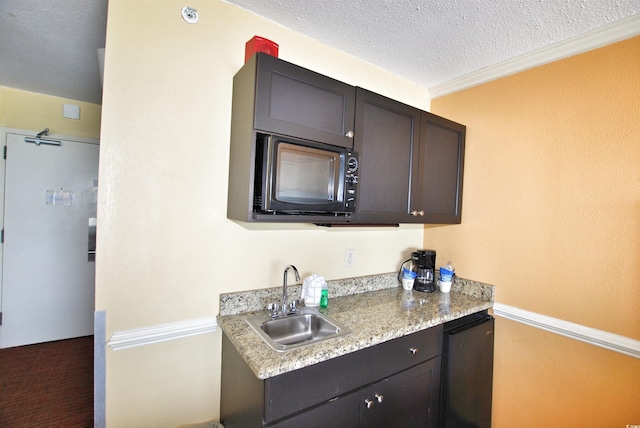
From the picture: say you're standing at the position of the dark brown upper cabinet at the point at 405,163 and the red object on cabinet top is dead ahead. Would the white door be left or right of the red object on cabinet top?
right

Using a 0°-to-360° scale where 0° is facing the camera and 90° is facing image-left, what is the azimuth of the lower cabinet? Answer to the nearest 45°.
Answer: approximately 315°

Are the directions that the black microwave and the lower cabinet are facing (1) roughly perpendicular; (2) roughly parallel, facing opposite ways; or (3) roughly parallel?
roughly parallel

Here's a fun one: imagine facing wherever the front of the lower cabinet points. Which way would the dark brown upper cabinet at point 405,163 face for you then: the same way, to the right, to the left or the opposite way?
the same way

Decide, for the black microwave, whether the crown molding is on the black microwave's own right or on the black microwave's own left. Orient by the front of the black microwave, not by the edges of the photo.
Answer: on the black microwave's own left

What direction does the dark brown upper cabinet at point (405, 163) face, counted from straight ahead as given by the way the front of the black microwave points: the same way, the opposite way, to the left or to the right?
the same way

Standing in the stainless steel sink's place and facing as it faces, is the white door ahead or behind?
behind

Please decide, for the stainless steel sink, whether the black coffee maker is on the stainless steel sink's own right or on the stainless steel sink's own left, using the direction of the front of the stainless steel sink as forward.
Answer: on the stainless steel sink's own left

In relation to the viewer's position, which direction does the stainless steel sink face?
facing the viewer and to the right of the viewer

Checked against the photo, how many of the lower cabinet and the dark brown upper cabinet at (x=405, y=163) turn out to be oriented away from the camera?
0

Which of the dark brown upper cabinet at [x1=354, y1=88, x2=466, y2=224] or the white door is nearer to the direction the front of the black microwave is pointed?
the dark brown upper cabinet
